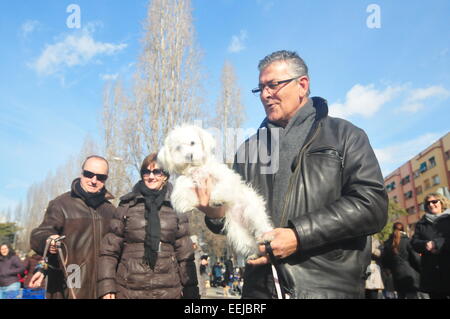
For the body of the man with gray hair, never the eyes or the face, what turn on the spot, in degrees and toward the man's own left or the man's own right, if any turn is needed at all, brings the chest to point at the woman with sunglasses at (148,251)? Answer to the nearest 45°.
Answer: approximately 90° to the man's own right

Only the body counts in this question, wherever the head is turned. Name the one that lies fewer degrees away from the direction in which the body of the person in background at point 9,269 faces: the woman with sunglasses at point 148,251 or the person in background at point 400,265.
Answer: the woman with sunglasses

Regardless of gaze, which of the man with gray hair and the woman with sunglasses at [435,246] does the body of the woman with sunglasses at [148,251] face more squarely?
the man with gray hair

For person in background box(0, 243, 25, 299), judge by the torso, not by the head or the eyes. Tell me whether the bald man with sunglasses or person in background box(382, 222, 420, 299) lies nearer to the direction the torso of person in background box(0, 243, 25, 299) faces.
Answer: the bald man with sunglasses

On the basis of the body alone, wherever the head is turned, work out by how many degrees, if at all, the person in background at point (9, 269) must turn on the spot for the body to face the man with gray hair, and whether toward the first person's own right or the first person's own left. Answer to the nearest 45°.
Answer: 0° — they already face them

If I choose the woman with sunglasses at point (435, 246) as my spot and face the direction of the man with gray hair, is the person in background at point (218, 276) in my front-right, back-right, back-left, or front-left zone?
back-right

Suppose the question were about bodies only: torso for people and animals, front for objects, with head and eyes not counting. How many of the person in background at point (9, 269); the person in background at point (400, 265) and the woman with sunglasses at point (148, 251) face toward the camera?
2
